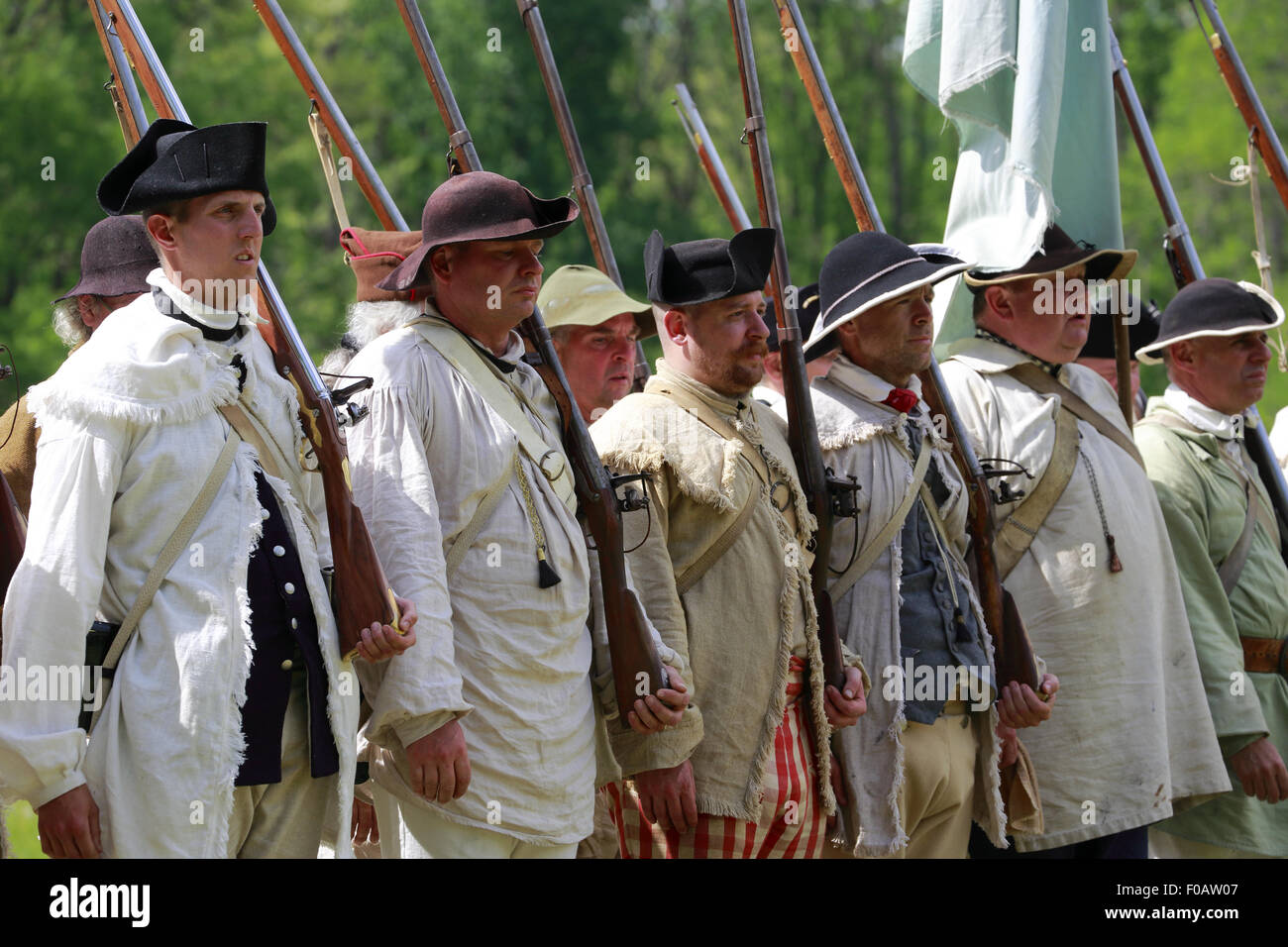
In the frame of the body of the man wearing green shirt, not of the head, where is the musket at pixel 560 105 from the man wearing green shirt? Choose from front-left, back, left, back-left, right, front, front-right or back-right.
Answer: right

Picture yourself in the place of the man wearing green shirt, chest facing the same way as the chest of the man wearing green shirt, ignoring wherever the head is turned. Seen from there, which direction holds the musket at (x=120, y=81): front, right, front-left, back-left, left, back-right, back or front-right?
right
